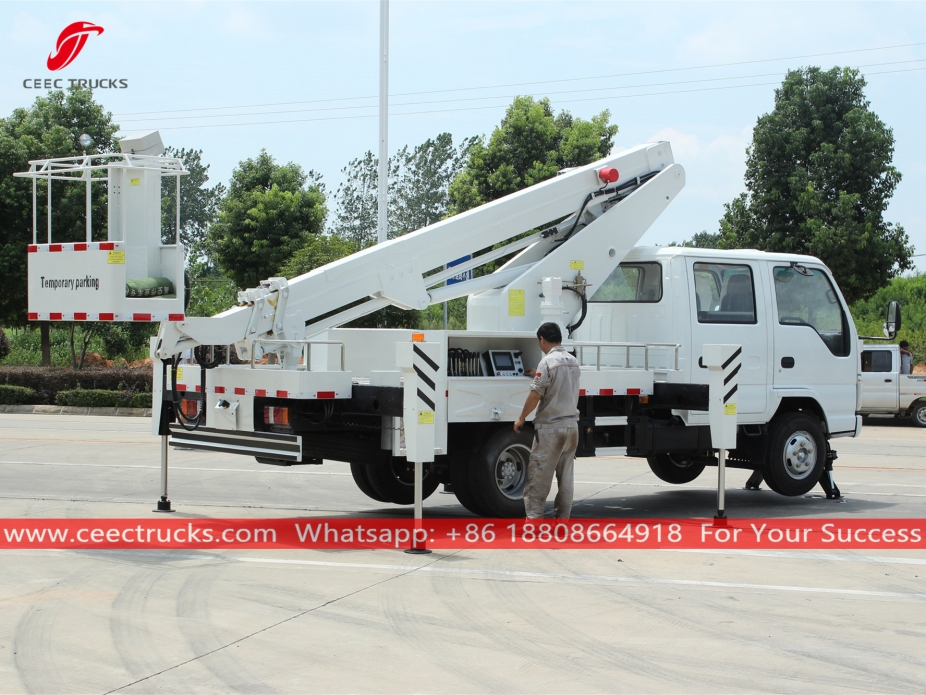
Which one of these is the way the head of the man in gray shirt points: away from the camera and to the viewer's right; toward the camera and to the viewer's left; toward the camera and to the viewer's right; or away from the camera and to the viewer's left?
away from the camera and to the viewer's left

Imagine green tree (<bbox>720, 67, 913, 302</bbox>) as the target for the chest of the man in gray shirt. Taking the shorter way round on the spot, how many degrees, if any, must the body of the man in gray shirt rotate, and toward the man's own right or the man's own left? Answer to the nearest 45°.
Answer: approximately 45° to the man's own right

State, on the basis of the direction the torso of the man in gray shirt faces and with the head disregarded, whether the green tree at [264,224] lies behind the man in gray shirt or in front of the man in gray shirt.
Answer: in front

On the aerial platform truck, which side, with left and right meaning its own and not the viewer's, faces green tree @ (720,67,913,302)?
front

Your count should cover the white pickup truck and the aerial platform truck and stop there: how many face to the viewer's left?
1

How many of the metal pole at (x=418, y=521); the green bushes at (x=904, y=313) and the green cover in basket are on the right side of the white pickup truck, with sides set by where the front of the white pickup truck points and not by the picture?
1

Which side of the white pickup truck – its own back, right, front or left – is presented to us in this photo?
left

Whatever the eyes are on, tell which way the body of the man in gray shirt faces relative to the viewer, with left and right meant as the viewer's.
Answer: facing away from the viewer and to the left of the viewer

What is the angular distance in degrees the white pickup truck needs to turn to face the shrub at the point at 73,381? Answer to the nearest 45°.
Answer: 0° — it already faces it

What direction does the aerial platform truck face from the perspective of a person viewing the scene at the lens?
facing away from the viewer and to the right of the viewer
